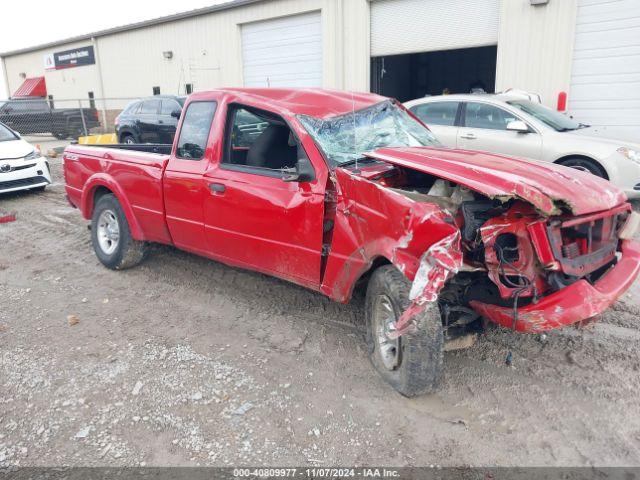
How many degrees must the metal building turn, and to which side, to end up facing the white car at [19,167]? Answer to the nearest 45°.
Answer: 0° — it already faces it

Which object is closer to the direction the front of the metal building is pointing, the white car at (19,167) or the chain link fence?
the white car

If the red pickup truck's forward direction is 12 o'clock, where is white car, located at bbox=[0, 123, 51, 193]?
The white car is roughly at 6 o'clock from the red pickup truck.

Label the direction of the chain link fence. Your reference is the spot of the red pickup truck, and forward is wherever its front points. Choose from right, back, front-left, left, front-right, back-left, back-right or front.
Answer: back
